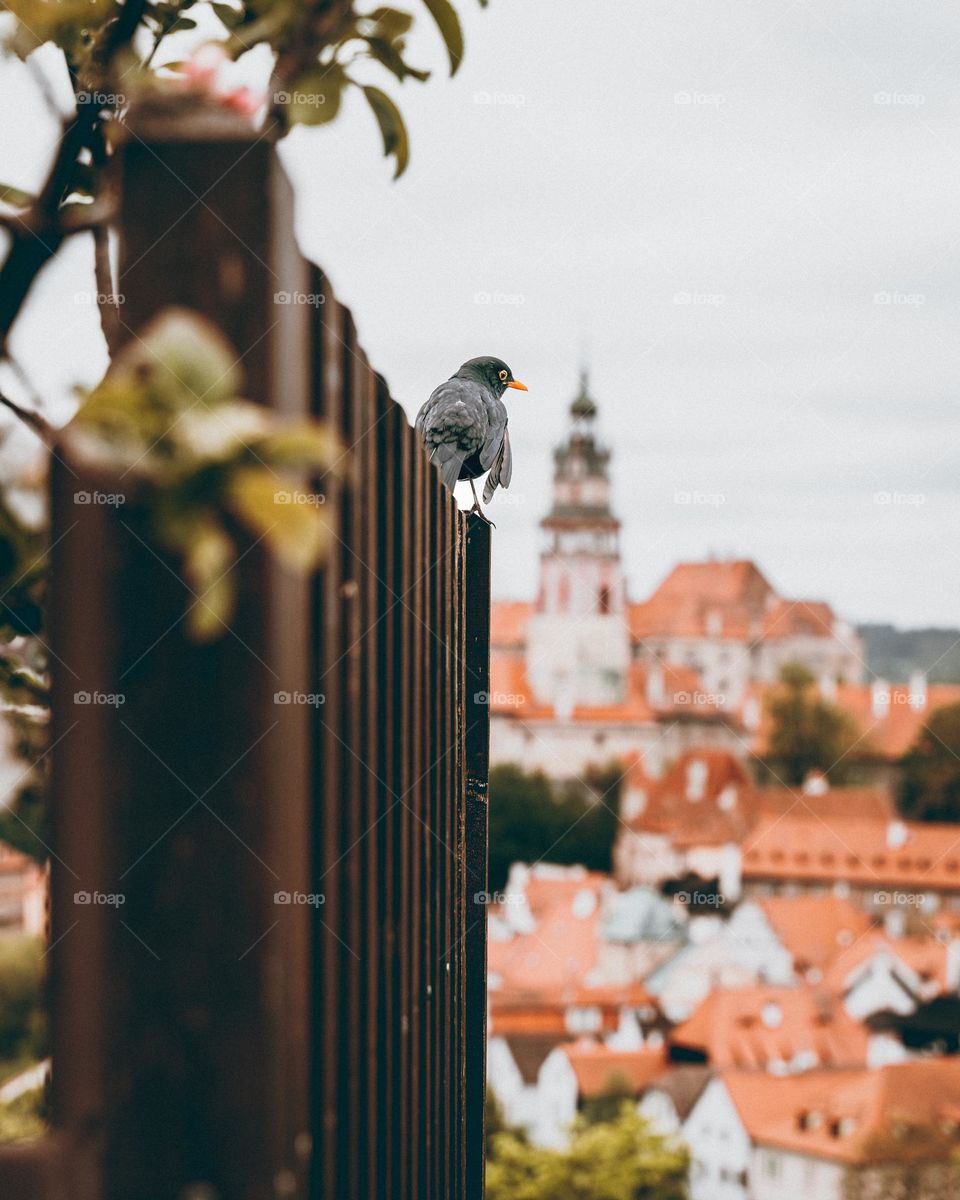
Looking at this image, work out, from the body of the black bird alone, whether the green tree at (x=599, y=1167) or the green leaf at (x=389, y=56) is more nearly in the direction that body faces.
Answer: the green tree

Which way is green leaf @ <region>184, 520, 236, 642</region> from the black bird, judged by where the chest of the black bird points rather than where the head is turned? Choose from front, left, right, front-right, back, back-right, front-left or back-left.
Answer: back-right

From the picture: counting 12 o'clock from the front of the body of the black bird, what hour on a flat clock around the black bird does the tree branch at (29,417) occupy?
The tree branch is roughly at 5 o'clock from the black bird.

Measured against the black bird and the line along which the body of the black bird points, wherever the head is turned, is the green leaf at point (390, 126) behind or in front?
behind

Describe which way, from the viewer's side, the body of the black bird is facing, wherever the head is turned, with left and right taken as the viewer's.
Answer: facing away from the viewer and to the right of the viewer

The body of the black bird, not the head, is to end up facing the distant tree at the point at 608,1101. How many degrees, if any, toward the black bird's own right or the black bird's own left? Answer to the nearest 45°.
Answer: approximately 45° to the black bird's own left

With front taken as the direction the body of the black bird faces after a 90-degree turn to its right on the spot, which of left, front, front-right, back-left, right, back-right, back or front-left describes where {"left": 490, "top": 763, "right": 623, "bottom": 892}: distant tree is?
back-left

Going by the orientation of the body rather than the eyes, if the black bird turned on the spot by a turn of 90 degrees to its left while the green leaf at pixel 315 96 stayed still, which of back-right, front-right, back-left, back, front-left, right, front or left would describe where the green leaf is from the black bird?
back-left

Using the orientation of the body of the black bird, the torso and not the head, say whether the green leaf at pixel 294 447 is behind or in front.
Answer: behind
